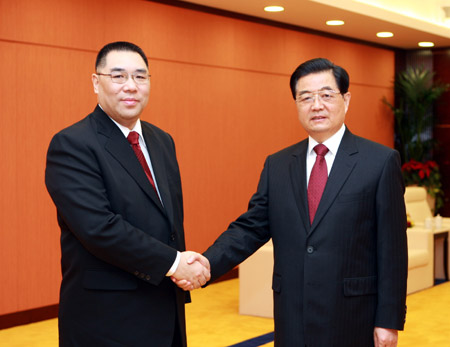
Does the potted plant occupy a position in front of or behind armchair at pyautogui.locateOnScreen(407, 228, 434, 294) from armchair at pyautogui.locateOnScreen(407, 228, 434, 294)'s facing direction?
behind

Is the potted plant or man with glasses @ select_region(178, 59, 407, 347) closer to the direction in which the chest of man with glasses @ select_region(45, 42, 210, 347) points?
the man with glasses

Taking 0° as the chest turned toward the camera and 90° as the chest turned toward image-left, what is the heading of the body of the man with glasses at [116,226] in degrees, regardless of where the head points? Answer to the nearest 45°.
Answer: approximately 315°

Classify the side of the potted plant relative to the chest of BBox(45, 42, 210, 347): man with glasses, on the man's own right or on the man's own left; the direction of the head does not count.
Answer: on the man's own left

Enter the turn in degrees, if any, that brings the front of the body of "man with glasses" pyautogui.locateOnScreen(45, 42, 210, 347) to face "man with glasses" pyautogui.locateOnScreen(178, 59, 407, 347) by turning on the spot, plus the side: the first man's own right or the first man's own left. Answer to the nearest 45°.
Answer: approximately 45° to the first man's own left

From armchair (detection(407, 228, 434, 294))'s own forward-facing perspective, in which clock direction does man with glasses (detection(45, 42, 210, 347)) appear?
The man with glasses is roughly at 2 o'clock from the armchair.

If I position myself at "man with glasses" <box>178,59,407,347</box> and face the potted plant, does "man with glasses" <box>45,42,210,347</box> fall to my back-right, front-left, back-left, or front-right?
back-left

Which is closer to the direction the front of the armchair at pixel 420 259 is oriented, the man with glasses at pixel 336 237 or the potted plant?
the man with glasses

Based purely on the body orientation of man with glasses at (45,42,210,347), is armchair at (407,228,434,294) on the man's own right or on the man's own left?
on the man's own left
